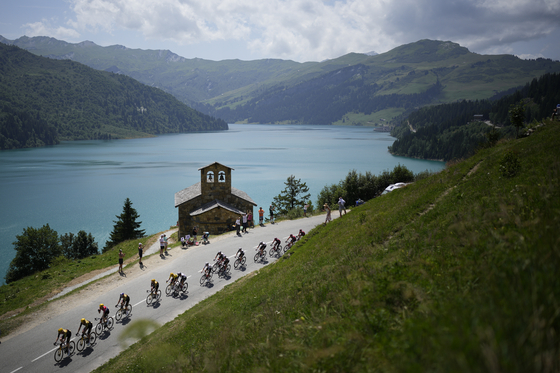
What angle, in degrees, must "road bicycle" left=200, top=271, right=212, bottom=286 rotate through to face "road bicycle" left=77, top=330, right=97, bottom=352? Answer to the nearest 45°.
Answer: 0° — it already faces it

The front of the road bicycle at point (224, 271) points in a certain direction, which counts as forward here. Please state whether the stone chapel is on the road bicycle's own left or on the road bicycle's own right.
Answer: on the road bicycle's own right

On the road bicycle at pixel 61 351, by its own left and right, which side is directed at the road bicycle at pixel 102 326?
back

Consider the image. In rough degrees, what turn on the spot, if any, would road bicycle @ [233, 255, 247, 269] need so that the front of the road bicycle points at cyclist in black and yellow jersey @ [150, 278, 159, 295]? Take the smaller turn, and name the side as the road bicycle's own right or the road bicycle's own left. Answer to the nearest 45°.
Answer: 0° — it already faces them

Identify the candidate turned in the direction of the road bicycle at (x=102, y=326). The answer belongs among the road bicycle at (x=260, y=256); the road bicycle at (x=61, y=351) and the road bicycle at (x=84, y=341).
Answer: the road bicycle at (x=260, y=256)

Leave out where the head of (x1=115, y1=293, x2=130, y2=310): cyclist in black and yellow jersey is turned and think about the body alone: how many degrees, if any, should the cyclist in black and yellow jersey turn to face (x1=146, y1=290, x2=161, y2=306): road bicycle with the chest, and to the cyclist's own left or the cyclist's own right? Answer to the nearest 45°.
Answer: approximately 180°

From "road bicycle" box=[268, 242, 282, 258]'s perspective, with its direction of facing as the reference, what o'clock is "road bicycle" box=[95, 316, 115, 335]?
"road bicycle" box=[95, 316, 115, 335] is roughly at 12 o'clock from "road bicycle" box=[268, 242, 282, 258].

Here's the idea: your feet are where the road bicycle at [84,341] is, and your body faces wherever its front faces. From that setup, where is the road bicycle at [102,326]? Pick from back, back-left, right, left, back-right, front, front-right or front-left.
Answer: back

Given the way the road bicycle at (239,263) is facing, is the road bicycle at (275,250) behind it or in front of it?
behind
